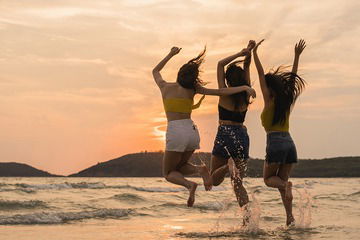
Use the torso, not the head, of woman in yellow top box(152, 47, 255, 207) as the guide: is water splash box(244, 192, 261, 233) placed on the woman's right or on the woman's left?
on the woman's right

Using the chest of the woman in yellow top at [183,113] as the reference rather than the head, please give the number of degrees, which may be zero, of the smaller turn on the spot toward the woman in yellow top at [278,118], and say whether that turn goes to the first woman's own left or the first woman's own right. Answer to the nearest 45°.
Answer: approximately 90° to the first woman's own right

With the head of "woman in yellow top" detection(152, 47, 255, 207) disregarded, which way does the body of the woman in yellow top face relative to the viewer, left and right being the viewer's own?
facing away from the viewer and to the left of the viewer

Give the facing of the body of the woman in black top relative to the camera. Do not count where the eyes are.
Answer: away from the camera

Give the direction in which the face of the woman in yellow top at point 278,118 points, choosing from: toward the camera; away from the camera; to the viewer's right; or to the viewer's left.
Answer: away from the camera

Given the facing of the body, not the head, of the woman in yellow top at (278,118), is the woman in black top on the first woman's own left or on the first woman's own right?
on the first woman's own left

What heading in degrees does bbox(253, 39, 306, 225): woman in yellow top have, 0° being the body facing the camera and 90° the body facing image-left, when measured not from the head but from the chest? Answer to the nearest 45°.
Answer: approximately 135°

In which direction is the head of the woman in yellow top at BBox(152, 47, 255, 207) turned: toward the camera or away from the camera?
away from the camera
